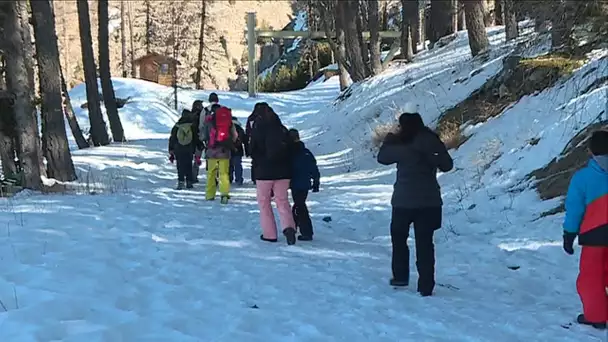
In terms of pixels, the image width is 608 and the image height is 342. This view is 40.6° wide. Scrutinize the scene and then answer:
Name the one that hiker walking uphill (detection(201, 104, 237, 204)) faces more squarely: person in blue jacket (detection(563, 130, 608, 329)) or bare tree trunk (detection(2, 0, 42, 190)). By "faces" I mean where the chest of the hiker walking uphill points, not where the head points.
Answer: the bare tree trunk

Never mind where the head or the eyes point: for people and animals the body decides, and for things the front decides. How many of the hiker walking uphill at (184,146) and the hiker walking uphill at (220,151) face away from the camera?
2

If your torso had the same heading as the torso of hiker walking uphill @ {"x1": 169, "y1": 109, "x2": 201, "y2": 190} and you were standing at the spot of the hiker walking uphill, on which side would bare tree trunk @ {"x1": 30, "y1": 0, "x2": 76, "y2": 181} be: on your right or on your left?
on your left

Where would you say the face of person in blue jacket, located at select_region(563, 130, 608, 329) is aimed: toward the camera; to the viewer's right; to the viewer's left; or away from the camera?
away from the camera

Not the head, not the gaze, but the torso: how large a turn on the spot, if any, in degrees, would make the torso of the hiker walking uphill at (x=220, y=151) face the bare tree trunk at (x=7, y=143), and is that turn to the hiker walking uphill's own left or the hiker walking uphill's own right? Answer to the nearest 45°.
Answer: approximately 90° to the hiker walking uphill's own left

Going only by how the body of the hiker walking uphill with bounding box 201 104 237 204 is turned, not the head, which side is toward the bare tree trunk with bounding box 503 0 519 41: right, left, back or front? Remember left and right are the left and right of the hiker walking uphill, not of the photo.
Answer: right

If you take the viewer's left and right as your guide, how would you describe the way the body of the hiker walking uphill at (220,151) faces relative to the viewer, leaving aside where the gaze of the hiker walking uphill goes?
facing away from the viewer

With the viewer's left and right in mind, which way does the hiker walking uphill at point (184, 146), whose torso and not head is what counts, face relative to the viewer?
facing away from the viewer

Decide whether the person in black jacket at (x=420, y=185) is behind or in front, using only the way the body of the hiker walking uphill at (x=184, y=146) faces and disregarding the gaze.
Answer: behind

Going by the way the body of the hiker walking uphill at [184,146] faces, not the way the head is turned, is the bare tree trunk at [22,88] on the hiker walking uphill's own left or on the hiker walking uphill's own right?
on the hiker walking uphill's own left

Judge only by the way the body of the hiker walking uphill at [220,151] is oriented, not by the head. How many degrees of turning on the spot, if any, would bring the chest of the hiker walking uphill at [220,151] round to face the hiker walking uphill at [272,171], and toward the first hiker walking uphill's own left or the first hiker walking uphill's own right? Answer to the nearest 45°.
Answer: approximately 180°
